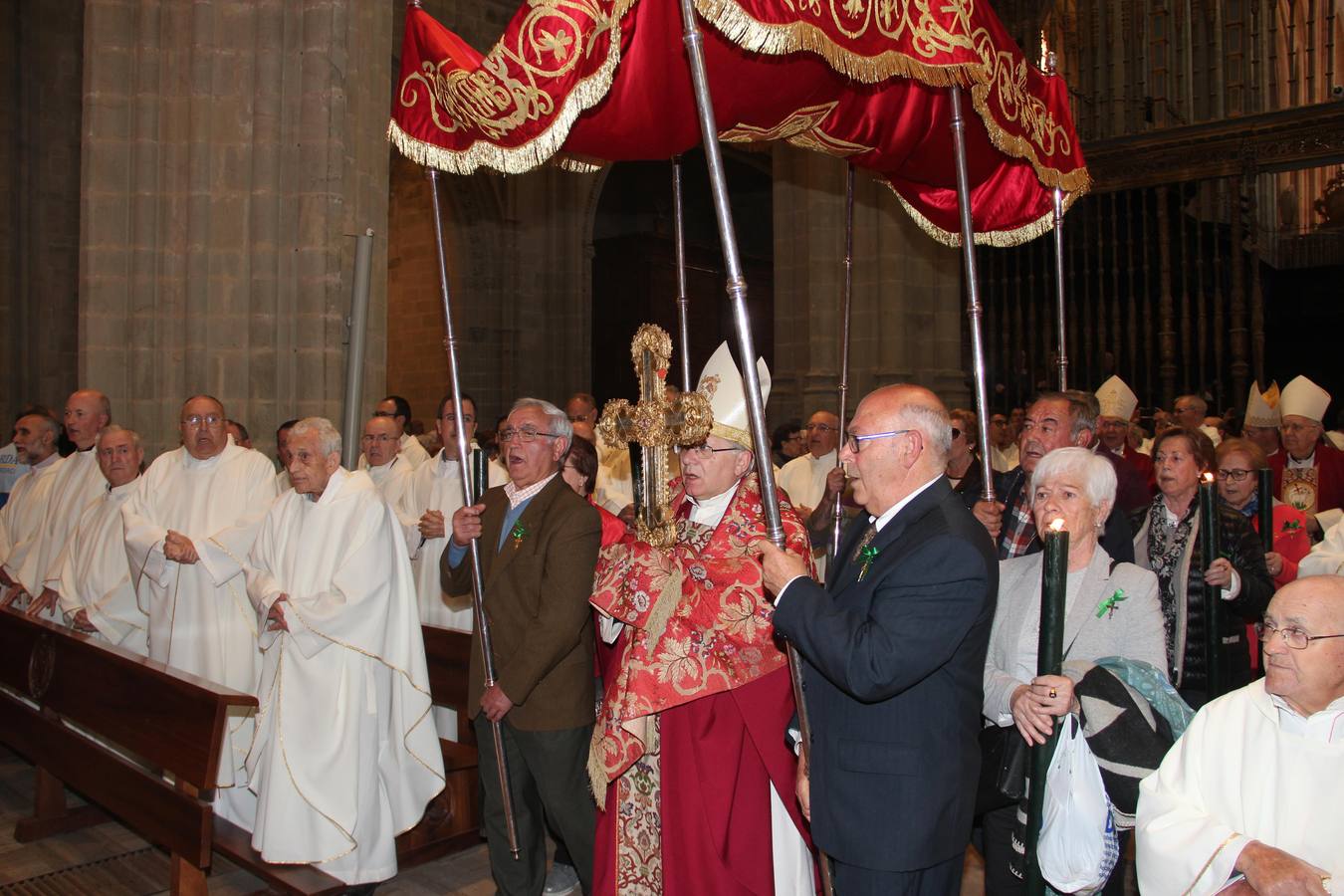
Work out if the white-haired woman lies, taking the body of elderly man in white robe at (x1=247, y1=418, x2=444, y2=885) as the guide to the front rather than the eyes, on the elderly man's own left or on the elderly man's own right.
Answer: on the elderly man's own left

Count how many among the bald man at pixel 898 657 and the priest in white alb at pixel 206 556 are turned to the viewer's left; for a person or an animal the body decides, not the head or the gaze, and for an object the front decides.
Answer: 1

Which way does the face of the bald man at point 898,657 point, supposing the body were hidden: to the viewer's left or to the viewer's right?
to the viewer's left

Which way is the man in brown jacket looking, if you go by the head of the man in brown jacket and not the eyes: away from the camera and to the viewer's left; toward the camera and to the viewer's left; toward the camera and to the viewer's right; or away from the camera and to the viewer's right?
toward the camera and to the viewer's left

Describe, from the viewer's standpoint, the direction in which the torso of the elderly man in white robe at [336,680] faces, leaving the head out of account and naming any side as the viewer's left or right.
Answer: facing the viewer and to the left of the viewer

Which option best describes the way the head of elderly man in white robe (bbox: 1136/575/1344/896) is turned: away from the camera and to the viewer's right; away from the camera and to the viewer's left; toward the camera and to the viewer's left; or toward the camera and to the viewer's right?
toward the camera and to the viewer's left

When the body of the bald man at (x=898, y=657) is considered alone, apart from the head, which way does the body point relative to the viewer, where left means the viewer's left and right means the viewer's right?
facing to the left of the viewer

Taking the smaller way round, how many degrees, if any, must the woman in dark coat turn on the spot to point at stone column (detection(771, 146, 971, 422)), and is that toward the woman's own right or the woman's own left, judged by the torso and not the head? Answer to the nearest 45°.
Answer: approximately 90° to the woman's own right

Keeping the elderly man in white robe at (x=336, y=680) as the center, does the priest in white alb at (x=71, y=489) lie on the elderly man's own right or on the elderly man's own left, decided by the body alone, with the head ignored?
on the elderly man's own right

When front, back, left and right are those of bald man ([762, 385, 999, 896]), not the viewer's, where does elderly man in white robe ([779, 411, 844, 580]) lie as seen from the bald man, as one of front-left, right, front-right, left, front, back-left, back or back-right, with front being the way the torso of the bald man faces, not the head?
right

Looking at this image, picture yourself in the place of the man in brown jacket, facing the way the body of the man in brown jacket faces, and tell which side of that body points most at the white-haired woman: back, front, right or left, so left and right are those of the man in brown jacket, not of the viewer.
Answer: left

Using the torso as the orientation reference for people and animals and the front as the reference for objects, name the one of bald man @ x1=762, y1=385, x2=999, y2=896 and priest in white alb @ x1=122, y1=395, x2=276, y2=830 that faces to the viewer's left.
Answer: the bald man

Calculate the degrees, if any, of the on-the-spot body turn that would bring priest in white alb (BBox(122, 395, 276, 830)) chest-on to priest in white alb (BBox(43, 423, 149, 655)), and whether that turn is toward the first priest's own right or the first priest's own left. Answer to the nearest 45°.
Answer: approximately 135° to the first priest's own right

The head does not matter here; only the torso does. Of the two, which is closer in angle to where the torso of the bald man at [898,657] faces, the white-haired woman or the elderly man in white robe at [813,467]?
the elderly man in white robe
